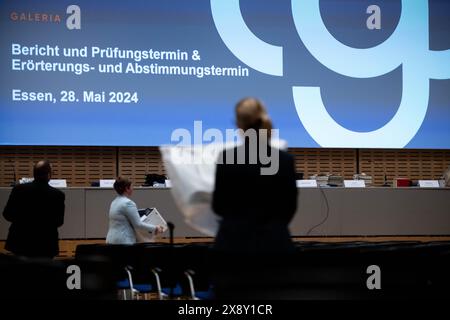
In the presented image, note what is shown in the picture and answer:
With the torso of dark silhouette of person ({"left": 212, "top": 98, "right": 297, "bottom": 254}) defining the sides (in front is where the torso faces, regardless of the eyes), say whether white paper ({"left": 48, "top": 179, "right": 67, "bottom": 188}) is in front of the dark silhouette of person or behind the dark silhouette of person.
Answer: in front

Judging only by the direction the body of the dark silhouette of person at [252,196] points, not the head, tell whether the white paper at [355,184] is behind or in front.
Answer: in front

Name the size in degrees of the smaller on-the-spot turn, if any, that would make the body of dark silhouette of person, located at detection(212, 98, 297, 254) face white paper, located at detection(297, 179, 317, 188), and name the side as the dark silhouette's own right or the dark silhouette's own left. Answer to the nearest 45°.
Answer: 0° — they already face it

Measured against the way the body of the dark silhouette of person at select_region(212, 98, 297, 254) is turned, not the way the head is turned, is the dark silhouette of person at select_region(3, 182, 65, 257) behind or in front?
in front

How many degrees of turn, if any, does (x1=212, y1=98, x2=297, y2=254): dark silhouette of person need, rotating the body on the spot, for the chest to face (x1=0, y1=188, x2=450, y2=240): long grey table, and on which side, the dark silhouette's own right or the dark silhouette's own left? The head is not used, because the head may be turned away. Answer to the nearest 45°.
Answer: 0° — they already face it

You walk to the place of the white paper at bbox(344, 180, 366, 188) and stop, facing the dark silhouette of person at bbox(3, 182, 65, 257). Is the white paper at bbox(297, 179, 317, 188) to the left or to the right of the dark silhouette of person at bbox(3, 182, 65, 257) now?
right

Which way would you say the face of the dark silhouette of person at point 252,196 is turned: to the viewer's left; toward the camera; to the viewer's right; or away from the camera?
away from the camera

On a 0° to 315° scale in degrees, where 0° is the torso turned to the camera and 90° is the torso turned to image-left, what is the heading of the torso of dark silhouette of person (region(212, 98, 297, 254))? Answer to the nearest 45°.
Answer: approximately 180°
